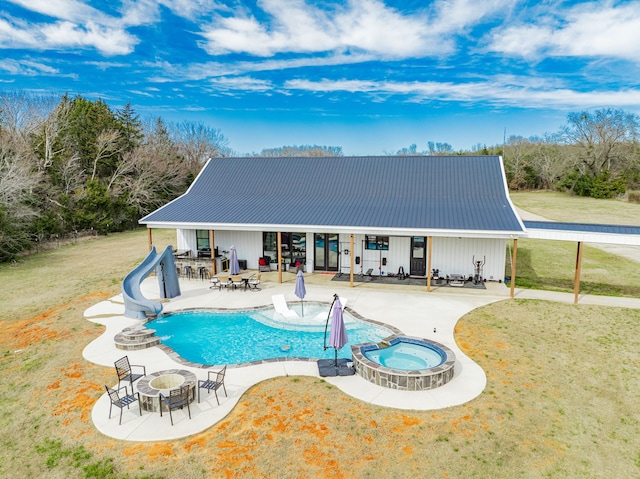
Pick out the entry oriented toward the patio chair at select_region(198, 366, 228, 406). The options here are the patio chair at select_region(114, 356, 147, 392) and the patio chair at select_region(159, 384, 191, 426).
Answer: the patio chair at select_region(114, 356, 147, 392)

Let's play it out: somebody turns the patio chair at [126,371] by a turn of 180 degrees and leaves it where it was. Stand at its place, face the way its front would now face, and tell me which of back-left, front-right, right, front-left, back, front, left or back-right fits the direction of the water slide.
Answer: front-right

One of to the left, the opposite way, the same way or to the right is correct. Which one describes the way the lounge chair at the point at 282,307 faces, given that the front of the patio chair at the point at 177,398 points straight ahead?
the opposite way

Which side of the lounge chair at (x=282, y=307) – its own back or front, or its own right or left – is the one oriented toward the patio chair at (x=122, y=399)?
right

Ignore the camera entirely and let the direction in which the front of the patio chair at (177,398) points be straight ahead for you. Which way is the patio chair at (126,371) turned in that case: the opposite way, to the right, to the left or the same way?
the opposite way

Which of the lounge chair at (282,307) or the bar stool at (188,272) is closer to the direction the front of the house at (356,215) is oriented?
the lounge chair

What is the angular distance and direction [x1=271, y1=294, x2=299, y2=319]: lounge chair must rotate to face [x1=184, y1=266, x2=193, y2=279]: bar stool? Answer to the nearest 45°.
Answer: approximately 180°

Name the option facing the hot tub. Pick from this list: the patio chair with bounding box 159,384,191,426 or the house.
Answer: the house

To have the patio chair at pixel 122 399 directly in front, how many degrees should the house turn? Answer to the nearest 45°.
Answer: approximately 45° to its right

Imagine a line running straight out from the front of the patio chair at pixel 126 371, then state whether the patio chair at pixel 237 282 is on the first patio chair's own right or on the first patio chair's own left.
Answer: on the first patio chair's own left

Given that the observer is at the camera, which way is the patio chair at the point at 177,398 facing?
facing away from the viewer and to the left of the viewer
